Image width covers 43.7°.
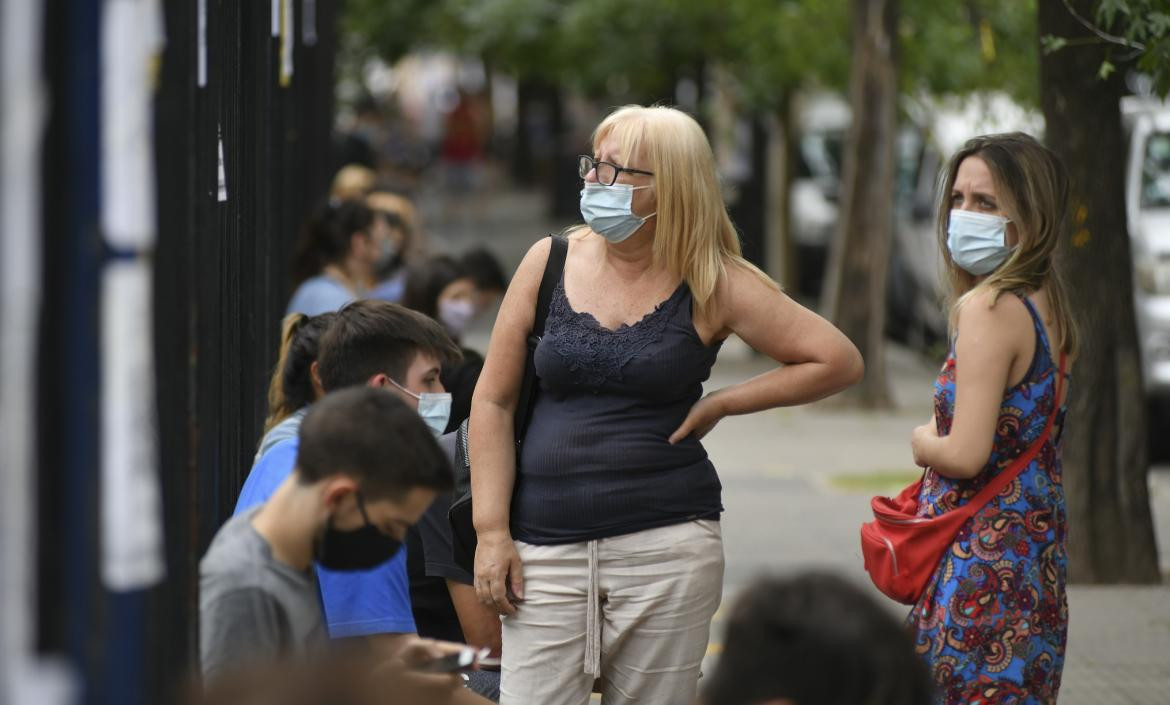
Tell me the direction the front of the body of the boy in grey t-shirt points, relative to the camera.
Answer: to the viewer's right

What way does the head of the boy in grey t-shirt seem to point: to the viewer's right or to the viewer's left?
to the viewer's right

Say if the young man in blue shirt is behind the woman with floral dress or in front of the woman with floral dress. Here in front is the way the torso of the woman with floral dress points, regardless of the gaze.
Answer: in front

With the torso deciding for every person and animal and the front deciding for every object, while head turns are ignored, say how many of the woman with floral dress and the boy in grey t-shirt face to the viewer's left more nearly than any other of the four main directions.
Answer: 1

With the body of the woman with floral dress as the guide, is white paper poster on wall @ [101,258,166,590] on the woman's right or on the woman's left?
on the woman's left

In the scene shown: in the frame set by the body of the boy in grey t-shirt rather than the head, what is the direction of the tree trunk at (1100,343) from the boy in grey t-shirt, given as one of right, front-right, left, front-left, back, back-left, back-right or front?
front-left

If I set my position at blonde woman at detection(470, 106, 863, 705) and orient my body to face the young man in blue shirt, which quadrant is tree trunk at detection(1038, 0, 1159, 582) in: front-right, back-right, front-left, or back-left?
back-right

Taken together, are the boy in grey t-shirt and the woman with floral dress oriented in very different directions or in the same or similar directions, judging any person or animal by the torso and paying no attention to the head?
very different directions

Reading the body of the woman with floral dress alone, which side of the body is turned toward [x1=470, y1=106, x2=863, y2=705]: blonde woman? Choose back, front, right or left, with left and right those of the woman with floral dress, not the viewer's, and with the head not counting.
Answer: front

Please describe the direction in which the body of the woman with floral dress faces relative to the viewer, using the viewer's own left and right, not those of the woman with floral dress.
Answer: facing to the left of the viewer
